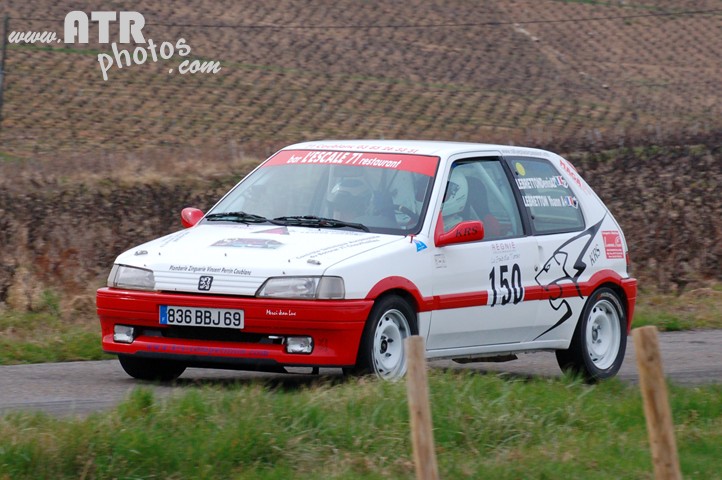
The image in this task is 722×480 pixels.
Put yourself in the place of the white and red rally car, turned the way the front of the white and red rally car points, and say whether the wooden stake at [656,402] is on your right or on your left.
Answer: on your left

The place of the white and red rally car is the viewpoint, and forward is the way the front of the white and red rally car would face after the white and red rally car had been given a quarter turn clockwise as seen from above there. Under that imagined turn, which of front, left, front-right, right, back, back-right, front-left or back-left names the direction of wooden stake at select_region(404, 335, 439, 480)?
back-left

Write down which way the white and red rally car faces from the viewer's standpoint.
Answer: facing the viewer and to the left of the viewer
